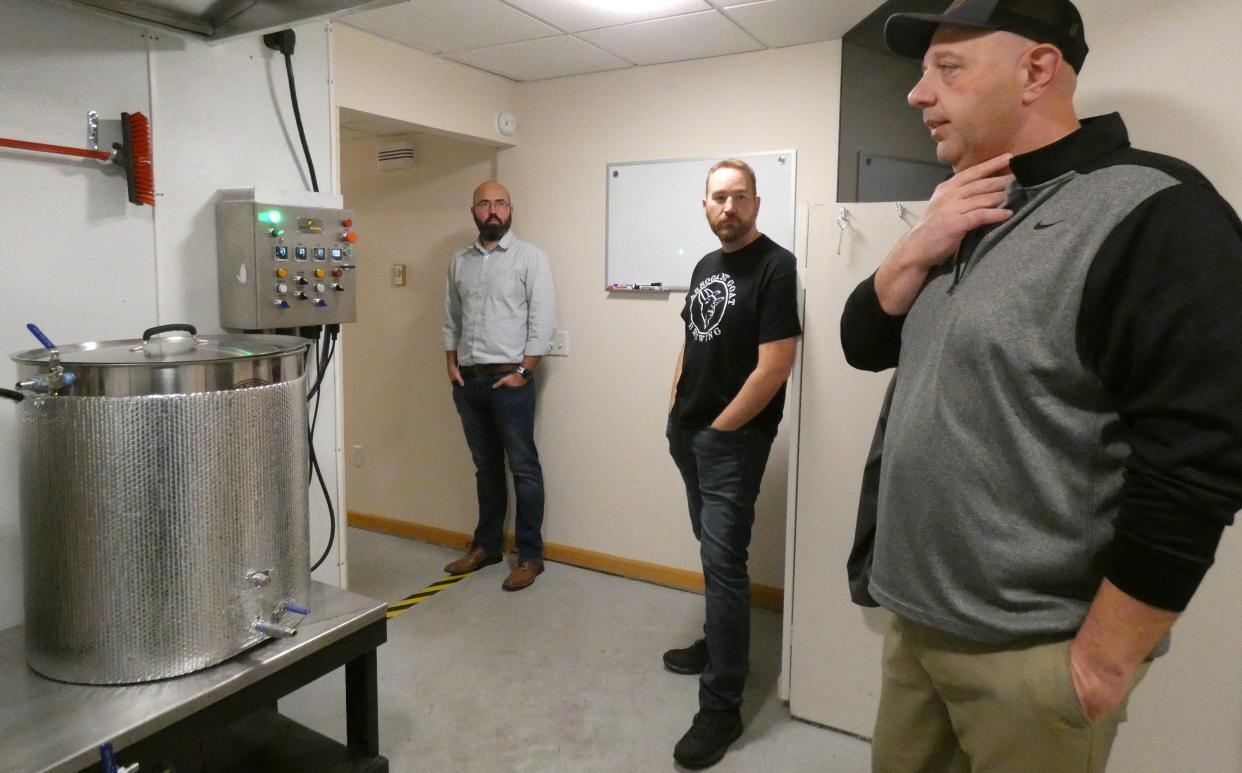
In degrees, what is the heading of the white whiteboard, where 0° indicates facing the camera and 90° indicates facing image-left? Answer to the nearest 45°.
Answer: approximately 45°

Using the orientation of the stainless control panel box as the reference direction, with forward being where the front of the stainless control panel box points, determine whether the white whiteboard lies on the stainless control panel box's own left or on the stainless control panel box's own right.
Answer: on the stainless control panel box's own left

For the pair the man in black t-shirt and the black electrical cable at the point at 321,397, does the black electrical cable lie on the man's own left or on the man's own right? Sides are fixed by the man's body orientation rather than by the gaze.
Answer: on the man's own right

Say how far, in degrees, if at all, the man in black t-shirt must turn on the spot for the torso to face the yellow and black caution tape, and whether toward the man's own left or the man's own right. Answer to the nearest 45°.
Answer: approximately 90° to the man's own right

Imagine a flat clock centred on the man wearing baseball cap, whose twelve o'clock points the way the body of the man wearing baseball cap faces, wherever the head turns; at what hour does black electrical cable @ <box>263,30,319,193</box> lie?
The black electrical cable is roughly at 2 o'clock from the man wearing baseball cap.

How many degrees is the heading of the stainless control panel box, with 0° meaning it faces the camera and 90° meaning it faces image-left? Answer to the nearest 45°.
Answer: approximately 315°

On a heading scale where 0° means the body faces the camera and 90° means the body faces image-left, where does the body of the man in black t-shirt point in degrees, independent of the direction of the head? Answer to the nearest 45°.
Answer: approximately 45°

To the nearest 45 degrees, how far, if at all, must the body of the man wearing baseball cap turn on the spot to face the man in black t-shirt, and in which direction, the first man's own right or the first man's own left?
approximately 90° to the first man's own right

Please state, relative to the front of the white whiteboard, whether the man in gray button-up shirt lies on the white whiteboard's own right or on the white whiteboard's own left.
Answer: on the white whiteboard's own right

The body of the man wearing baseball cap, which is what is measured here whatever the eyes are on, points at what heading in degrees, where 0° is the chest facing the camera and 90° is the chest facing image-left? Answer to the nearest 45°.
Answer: approximately 45°

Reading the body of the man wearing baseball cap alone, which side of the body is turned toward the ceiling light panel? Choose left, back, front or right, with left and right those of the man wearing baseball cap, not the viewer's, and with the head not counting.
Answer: right
